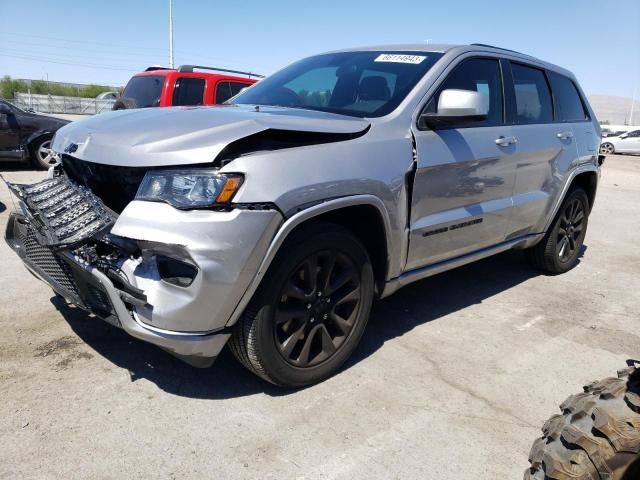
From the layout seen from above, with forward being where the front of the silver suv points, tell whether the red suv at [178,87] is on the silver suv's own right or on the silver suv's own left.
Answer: on the silver suv's own right

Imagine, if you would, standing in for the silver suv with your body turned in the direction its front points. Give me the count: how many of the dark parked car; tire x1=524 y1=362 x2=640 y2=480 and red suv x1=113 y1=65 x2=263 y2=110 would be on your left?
1

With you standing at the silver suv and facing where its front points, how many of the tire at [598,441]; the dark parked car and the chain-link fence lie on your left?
1

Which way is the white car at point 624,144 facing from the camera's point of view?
to the viewer's left

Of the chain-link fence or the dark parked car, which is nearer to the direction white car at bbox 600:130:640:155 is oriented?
the chain-link fence

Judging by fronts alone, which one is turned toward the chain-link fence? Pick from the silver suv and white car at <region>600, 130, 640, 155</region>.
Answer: the white car

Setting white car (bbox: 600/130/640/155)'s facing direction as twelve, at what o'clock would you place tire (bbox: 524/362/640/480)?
The tire is roughly at 9 o'clock from the white car.

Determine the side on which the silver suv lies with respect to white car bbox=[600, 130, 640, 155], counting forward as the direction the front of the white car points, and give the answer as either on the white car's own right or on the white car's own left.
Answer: on the white car's own left

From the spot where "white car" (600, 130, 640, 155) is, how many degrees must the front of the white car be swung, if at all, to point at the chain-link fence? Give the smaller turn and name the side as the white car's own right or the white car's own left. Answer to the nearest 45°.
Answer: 0° — it already faces it

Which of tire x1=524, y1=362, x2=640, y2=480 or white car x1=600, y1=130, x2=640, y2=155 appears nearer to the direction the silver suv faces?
the tire

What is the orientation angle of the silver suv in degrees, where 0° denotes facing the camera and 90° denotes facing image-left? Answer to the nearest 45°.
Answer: approximately 45°
